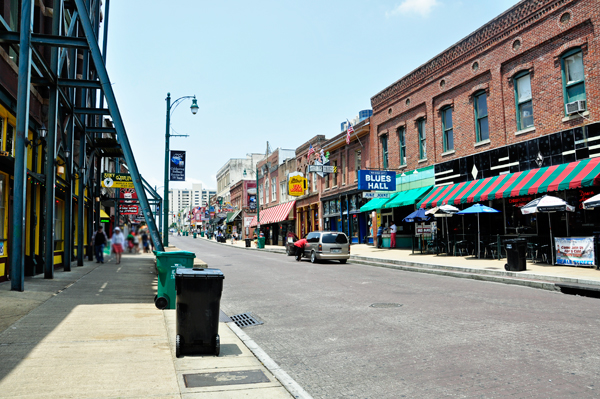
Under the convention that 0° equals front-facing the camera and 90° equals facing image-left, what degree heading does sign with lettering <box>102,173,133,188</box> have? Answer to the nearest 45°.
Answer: approximately 0°

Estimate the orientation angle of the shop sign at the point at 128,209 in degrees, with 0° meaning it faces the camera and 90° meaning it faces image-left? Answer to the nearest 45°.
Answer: approximately 0°

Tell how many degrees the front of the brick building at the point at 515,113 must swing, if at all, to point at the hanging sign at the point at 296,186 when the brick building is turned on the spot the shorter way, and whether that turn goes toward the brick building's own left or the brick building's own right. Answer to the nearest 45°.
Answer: approximately 90° to the brick building's own right

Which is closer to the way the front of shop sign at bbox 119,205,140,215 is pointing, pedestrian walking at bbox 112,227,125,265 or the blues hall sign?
the pedestrian walking

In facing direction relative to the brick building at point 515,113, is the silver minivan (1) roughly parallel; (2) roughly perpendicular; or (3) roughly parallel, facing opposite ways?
roughly perpendicular

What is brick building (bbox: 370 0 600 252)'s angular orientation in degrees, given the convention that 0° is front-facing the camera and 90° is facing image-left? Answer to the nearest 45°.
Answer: approximately 45°
